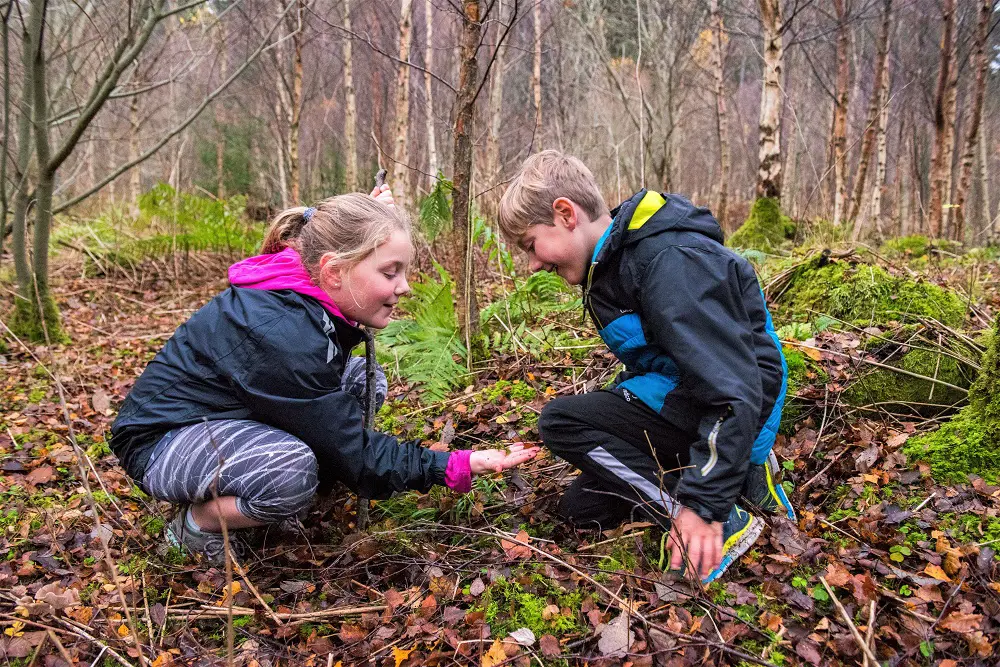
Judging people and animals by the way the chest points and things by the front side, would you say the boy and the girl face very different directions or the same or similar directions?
very different directions

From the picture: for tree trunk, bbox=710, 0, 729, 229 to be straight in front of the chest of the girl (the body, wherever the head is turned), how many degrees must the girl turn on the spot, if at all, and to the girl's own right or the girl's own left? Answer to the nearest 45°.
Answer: approximately 45° to the girl's own left

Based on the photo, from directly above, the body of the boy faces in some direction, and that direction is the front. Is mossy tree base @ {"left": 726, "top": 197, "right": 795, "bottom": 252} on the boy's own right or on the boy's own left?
on the boy's own right

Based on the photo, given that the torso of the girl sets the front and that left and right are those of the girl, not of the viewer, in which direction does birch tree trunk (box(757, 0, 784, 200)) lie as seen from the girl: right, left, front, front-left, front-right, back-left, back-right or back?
front-left

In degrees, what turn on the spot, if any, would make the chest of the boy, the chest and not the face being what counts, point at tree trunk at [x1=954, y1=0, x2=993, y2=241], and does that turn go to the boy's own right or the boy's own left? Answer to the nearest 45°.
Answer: approximately 135° to the boy's own right

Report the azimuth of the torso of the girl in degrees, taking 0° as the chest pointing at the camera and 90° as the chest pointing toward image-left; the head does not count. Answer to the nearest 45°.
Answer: approximately 270°

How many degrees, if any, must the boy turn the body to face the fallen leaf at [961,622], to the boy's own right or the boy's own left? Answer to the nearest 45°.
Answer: approximately 135° to the boy's own left

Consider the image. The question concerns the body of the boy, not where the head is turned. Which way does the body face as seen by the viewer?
to the viewer's left

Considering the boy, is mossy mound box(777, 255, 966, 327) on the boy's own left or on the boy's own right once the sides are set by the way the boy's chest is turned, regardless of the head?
on the boy's own right

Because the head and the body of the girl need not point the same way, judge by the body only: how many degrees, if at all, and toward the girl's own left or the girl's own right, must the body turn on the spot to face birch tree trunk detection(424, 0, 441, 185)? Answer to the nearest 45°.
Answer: approximately 90° to the girl's own left

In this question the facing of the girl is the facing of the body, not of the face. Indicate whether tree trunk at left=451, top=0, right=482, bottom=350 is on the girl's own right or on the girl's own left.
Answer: on the girl's own left

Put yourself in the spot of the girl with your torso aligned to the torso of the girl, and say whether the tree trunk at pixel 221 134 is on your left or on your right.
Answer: on your left

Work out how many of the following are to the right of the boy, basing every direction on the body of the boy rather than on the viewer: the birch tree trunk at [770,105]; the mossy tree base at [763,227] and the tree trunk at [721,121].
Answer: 3

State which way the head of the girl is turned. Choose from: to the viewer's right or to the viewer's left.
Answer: to the viewer's right

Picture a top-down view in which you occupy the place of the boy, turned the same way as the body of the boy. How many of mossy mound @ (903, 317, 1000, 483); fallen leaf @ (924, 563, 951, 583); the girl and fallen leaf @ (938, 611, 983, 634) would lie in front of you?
1

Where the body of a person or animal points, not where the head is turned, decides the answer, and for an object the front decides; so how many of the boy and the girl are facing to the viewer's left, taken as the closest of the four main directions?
1
